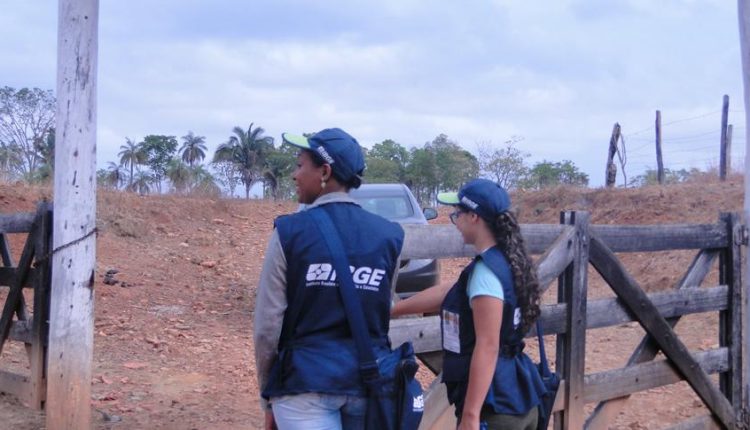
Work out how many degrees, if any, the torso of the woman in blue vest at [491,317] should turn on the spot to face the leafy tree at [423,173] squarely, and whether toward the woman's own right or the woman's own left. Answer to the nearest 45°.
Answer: approximately 90° to the woman's own right

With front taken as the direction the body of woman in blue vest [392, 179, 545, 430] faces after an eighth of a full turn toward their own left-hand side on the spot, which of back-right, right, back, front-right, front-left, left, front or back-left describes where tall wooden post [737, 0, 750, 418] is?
back

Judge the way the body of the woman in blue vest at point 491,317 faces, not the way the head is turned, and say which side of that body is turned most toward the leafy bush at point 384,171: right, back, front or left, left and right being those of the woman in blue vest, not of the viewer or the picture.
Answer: right

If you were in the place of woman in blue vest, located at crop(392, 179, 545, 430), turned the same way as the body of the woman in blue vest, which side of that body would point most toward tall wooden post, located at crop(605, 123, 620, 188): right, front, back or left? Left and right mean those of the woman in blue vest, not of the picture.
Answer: right

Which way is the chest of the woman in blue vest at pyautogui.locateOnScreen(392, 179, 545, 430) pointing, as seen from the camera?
to the viewer's left

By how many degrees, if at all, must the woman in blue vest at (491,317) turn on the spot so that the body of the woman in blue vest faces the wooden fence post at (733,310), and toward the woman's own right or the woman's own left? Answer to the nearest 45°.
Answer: approximately 135° to the woman's own right

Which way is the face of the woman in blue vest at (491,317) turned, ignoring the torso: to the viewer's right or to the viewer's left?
to the viewer's left

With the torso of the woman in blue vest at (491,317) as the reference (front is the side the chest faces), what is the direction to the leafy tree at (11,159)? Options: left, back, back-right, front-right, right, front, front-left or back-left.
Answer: front-right

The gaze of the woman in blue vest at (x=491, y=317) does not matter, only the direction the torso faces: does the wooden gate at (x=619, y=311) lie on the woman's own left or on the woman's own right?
on the woman's own right

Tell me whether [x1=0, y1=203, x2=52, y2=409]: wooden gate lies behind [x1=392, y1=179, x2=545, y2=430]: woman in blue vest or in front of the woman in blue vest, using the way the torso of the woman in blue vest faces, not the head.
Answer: in front

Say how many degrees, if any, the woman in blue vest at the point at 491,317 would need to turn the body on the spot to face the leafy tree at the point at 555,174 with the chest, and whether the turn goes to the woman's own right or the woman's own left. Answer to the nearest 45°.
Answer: approximately 90° to the woman's own right

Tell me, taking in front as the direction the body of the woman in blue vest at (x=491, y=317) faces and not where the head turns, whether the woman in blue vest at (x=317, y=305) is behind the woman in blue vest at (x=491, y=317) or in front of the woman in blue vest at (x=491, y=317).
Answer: in front

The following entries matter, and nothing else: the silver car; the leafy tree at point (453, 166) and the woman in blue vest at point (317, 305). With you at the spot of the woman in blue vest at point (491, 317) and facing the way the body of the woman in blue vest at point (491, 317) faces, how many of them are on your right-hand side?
2

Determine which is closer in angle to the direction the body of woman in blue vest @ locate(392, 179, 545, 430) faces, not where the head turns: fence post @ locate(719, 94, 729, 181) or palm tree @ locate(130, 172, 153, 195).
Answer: the palm tree

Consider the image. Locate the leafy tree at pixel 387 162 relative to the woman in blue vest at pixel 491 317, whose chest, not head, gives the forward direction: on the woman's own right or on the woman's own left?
on the woman's own right
